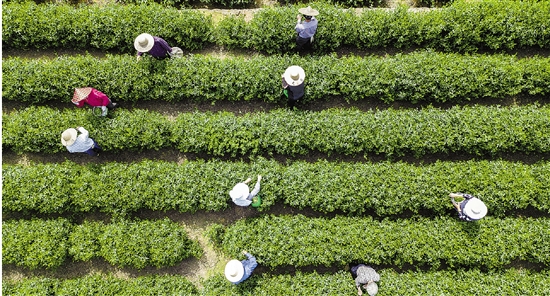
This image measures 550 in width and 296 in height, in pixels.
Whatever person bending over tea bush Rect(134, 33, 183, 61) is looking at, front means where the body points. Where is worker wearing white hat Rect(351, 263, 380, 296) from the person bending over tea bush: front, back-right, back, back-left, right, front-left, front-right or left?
back-left

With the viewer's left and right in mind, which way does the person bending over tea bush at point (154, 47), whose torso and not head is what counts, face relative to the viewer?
facing to the left of the viewer

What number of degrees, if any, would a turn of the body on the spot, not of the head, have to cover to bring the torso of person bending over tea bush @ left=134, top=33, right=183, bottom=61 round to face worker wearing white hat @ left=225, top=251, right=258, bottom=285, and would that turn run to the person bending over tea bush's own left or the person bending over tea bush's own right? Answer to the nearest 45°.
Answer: approximately 90° to the person bending over tea bush's own left

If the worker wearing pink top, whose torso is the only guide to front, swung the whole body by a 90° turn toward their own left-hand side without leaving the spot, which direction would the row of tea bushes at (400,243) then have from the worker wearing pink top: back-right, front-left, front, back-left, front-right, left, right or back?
front-left

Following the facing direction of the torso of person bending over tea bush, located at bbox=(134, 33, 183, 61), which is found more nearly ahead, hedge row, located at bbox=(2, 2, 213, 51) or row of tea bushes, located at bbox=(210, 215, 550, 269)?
the hedge row

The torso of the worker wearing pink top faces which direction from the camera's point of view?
to the viewer's left
